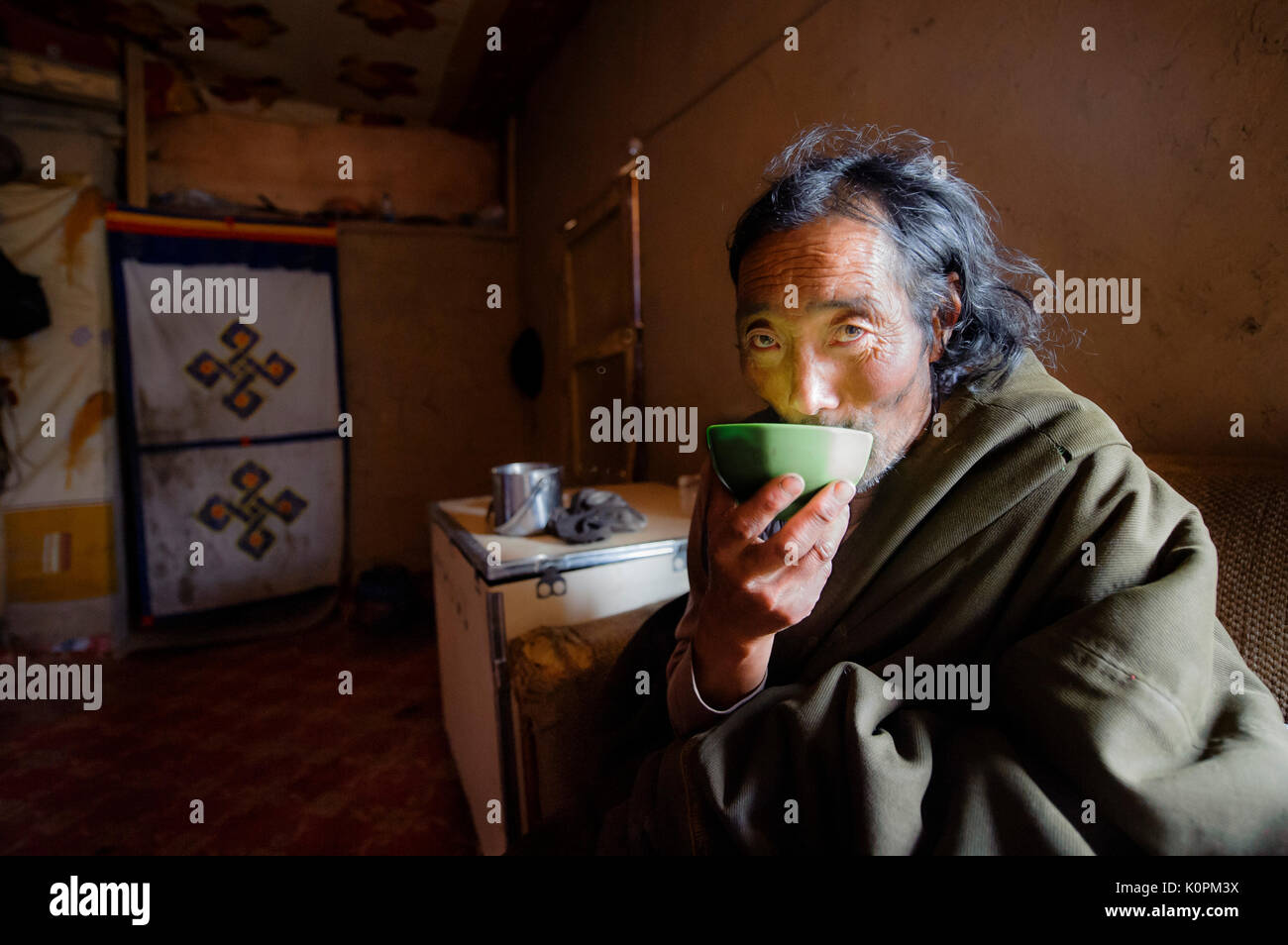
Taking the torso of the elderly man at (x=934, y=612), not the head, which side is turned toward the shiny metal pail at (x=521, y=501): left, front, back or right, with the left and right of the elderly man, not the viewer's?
right

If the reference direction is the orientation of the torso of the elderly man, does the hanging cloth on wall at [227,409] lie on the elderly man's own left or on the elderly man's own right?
on the elderly man's own right

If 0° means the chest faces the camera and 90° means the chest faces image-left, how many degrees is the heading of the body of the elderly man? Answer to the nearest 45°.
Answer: approximately 45°

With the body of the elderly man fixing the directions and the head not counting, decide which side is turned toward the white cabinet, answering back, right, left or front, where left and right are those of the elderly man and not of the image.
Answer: right
